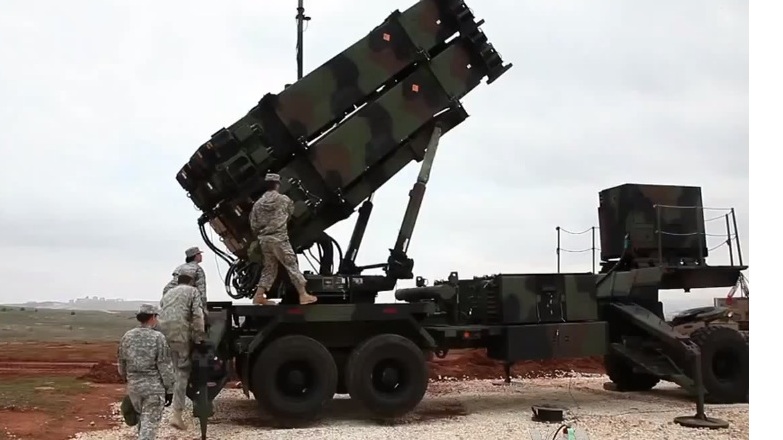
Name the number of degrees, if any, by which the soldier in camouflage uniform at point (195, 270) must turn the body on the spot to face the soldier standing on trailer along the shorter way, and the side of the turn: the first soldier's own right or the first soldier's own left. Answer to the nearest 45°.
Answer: approximately 45° to the first soldier's own right

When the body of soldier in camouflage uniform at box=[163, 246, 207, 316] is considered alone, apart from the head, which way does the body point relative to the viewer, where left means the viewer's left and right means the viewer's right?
facing away from the viewer and to the right of the viewer

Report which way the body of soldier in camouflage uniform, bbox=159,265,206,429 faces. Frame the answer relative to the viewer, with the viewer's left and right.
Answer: facing away from the viewer and to the right of the viewer
